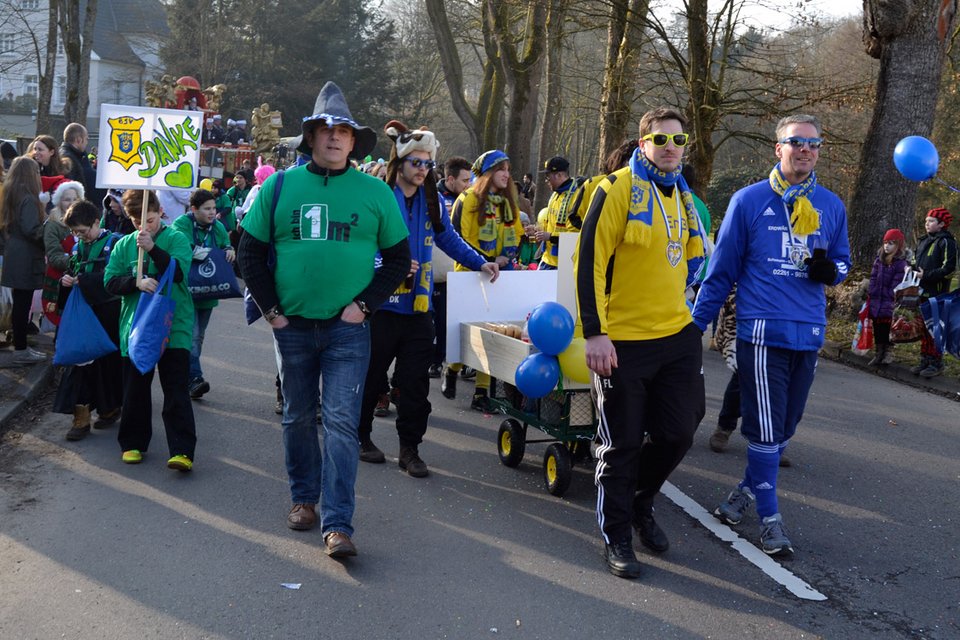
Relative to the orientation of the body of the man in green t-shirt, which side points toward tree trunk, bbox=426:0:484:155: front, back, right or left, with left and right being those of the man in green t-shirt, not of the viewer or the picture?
back

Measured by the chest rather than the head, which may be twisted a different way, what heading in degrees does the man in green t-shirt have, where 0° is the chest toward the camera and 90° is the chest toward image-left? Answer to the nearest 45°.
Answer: approximately 0°

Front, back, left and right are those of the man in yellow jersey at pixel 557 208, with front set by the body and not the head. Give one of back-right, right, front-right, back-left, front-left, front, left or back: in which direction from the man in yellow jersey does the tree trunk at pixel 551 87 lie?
back-right

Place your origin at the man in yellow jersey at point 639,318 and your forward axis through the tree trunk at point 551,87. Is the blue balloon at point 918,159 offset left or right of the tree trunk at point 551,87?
right

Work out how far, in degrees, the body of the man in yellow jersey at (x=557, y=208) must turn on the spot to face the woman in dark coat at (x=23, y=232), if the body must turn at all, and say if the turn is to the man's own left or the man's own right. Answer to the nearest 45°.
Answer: approximately 45° to the man's own right

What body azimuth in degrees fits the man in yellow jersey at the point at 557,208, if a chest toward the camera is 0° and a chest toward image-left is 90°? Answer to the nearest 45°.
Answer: approximately 45°
